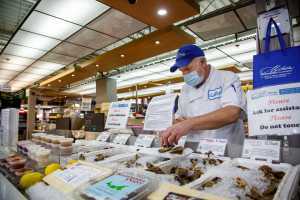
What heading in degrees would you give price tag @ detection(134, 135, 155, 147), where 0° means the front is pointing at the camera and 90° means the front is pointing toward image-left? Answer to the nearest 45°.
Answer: approximately 0°

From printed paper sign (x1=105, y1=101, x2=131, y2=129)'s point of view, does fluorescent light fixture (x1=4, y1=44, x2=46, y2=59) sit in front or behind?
behind

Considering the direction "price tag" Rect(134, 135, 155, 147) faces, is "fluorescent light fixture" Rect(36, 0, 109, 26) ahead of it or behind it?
behind

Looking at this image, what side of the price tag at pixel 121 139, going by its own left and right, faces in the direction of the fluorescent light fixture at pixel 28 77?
back

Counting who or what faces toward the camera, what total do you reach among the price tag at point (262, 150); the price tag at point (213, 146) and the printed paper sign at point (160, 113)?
3

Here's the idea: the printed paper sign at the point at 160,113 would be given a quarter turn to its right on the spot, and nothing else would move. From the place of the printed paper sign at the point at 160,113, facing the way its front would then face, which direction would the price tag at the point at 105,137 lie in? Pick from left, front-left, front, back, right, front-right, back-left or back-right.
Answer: front-right

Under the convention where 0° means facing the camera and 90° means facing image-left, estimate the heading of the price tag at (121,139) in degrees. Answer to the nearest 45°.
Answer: approximately 0°

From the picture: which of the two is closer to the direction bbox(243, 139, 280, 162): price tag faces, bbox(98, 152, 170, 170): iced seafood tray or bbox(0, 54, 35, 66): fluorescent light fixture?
the iced seafood tray

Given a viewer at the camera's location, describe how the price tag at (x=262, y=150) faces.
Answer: facing the viewer

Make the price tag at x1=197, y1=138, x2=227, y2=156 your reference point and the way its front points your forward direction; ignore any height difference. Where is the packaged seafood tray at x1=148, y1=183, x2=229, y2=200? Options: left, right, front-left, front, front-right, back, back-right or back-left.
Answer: front
